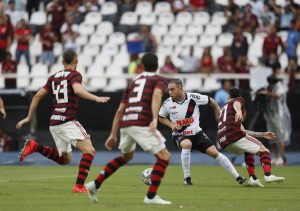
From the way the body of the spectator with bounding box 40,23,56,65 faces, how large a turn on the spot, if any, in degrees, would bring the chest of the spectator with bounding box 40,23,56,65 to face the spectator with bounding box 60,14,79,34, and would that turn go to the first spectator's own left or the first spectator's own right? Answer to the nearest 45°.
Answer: approximately 135° to the first spectator's own left

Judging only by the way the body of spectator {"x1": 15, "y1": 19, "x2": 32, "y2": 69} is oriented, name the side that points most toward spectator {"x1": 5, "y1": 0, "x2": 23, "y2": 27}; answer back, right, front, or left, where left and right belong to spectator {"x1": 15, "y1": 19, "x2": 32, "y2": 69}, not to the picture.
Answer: back

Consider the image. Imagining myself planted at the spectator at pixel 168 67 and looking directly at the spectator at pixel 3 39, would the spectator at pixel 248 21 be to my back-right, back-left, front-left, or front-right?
back-right
